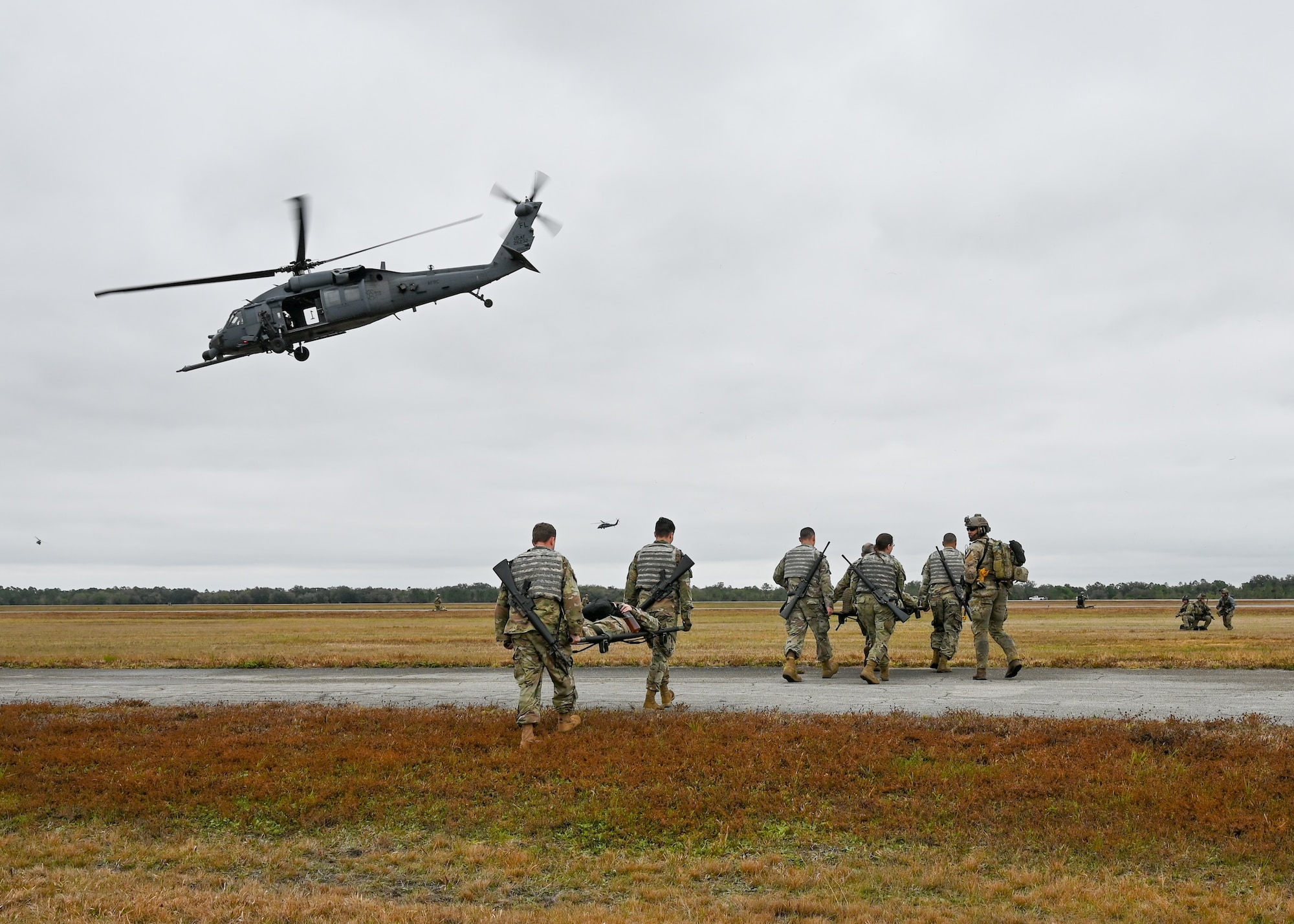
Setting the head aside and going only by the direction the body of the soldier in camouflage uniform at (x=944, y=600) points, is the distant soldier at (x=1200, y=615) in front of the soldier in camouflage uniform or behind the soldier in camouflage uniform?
in front

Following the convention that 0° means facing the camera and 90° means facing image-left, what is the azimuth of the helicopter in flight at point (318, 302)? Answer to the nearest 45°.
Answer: approximately 90°

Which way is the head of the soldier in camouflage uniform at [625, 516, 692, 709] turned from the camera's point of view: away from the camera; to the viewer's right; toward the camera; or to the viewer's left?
away from the camera

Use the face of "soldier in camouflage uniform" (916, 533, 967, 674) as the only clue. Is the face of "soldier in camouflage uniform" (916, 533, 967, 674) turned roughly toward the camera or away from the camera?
away from the camera

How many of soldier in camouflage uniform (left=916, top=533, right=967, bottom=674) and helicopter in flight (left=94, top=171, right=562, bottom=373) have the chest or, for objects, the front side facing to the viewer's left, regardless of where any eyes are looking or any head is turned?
1

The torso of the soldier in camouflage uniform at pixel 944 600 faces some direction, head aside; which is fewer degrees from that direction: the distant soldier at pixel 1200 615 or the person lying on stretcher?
the distant soldier

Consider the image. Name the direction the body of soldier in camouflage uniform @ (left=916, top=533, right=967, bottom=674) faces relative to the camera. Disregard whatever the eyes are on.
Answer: away from the camera

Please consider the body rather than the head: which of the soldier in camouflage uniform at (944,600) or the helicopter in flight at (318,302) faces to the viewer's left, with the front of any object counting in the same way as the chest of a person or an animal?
the helicopter in flight
